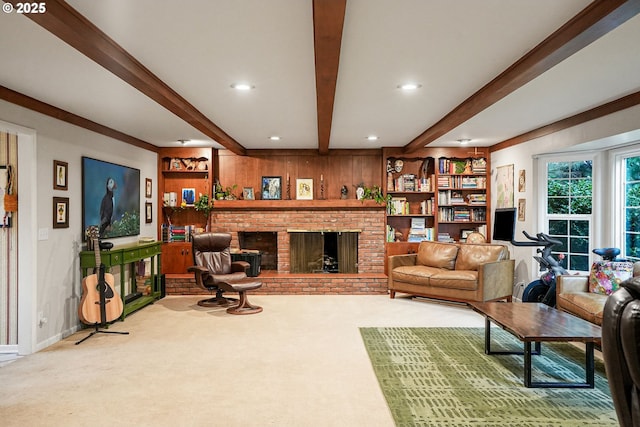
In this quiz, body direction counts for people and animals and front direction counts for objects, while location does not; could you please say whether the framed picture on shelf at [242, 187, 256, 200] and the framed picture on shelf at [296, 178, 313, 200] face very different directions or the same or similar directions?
same or similar directions

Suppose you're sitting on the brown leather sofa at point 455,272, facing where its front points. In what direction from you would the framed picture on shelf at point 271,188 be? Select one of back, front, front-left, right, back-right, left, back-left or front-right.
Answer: front-right

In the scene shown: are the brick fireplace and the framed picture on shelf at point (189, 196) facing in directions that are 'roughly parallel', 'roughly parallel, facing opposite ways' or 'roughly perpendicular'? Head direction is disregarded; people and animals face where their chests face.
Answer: roughly parallel

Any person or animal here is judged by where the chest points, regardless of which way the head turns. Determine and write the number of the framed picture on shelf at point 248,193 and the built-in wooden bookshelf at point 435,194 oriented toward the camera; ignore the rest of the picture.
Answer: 2

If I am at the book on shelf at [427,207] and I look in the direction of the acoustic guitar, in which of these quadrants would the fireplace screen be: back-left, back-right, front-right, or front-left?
front-right

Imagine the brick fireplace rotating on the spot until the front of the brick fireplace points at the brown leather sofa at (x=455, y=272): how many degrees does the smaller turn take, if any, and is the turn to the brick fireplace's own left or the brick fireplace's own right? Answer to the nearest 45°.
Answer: approximately 45° to the brick fireplace's own left

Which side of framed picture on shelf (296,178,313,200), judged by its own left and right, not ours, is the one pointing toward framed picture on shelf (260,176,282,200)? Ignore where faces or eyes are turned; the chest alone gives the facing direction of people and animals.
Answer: right

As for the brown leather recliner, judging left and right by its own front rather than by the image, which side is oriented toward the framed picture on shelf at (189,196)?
back

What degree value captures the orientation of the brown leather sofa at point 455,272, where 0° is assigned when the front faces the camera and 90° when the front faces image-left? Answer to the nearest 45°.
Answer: approximately 45°

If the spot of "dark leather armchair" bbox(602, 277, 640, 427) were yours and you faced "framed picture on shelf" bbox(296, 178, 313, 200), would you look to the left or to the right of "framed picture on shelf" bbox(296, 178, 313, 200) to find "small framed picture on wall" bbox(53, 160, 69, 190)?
left

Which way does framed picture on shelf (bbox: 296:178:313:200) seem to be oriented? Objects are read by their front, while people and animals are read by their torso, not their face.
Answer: toward the camera

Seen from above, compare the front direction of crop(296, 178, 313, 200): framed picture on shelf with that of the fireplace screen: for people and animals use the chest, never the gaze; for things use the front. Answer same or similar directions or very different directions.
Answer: same or similar directions

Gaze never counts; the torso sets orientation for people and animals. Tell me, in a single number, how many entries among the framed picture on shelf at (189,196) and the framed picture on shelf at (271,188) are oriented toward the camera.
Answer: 2

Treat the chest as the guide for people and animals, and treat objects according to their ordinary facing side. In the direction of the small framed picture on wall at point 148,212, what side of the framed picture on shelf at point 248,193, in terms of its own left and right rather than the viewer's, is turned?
right

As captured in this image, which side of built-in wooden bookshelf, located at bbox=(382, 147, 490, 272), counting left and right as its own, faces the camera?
front
